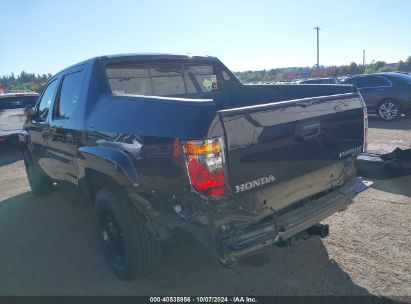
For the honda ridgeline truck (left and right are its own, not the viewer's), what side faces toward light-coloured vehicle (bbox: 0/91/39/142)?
front

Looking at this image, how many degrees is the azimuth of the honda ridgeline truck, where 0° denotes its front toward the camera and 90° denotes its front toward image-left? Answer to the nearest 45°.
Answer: approximately 135°

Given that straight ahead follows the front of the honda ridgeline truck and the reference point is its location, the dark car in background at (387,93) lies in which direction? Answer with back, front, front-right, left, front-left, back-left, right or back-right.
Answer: right

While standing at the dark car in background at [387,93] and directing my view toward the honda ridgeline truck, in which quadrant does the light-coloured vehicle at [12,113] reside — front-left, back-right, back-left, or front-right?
front-right
